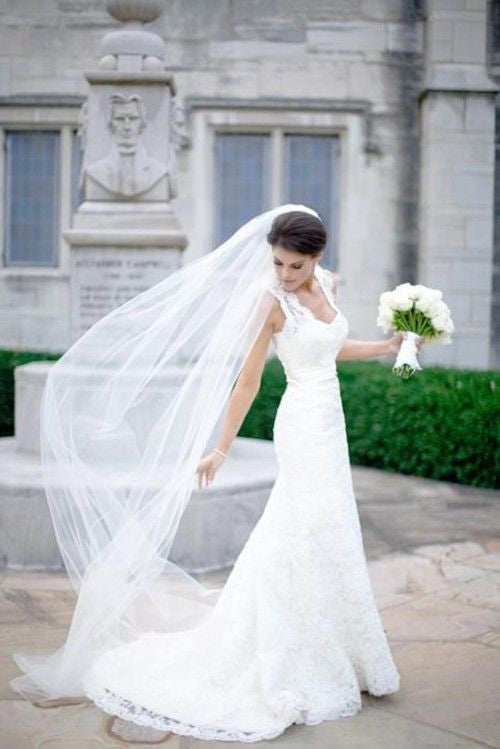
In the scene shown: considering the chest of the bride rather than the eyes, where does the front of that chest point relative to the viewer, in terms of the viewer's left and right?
facing the viewer and to the right of the viewer

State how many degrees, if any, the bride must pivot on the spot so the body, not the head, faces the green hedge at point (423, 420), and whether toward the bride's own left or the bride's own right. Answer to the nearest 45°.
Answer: approximately 135° to the bride's own left

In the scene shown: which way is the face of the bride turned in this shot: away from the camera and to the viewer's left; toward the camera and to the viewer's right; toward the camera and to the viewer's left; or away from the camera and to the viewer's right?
toward the camera and to the viewer's left

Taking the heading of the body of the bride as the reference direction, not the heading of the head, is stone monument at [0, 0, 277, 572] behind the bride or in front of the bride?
behind
